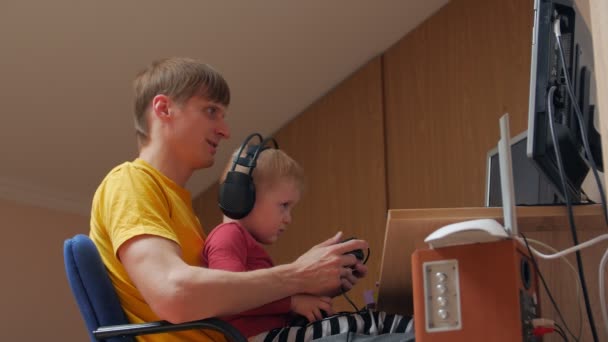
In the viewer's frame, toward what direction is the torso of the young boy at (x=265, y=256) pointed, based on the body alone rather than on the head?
to the viewer's right

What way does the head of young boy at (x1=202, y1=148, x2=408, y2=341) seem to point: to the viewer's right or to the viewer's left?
to the viewer's right

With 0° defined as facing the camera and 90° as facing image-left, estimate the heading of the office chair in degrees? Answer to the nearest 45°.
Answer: approximately 270°

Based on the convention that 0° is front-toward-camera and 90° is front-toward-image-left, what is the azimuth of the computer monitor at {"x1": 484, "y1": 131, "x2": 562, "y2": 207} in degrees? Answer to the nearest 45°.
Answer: approximately 45°

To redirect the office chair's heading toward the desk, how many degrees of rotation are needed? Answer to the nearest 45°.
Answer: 0° — it already faces it

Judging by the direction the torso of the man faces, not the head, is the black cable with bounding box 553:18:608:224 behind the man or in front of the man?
in front

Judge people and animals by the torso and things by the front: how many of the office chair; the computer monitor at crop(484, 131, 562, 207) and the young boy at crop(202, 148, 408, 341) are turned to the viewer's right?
2

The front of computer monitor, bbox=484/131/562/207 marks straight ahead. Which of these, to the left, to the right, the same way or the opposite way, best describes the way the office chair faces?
the opposite way

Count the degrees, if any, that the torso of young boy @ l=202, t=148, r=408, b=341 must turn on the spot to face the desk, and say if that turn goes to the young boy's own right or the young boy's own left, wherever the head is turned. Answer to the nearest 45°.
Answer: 0° — they already face it

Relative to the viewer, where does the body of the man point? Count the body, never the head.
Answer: to the viewer's right

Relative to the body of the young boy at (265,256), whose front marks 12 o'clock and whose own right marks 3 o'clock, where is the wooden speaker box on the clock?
The wooden speaker box is roughly at 2 o'clock from the young boy.

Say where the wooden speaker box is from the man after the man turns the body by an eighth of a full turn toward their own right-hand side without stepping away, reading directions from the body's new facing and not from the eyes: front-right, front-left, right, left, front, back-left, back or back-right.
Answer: front

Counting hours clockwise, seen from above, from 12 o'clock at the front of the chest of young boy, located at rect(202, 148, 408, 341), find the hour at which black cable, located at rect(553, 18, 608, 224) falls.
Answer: The black cable is roughly at 1 o'clock from the young boy.

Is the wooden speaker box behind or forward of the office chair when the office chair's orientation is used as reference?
forward
